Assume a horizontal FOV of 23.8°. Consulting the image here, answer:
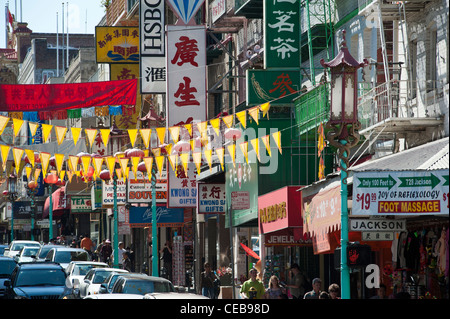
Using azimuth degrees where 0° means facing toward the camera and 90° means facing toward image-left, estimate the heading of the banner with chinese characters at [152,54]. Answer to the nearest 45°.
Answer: approximately 0°

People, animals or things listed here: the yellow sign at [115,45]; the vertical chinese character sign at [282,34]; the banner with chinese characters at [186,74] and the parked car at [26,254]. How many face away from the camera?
0

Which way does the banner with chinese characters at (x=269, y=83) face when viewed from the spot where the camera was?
facing the viewer

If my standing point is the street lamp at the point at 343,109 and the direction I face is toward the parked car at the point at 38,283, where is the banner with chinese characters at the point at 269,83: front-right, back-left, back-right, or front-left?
front-right

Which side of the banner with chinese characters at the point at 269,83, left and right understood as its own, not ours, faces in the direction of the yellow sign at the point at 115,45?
back

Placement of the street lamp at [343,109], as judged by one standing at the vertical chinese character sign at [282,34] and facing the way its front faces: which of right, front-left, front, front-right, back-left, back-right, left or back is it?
front

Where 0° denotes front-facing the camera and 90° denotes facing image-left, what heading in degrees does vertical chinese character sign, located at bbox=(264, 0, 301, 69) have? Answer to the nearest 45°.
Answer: approximately 0°

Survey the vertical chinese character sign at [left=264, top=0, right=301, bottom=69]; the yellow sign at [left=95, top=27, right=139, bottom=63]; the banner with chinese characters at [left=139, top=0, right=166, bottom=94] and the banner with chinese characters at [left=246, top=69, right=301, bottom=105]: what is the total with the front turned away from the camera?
0

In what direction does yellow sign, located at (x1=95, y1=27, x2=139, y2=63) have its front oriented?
toward the camera
